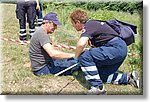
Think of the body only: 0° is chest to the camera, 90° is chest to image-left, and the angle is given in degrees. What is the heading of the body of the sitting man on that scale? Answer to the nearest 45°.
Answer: approximately 270°
